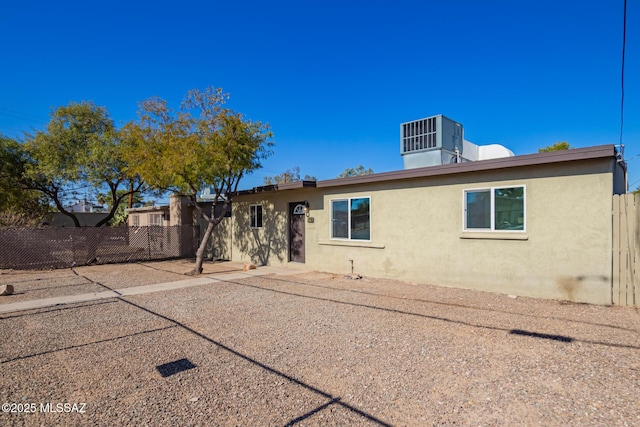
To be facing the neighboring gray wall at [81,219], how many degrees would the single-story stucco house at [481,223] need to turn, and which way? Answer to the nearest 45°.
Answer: approximately 90° to its right

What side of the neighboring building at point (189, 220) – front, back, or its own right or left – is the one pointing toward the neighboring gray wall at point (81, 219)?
right

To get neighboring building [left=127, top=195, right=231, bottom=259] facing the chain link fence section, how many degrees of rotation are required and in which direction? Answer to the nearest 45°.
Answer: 0° — it already faces it

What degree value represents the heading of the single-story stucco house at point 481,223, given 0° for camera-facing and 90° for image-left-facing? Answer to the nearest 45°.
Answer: approximately 45°

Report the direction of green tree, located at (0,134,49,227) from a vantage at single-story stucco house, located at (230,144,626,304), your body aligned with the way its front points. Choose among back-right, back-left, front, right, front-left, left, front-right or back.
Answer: front-right

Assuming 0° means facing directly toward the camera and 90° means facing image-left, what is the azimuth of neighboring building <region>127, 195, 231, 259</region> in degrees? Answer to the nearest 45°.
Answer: approximately 45°

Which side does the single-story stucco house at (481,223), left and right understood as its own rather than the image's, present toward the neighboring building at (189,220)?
right

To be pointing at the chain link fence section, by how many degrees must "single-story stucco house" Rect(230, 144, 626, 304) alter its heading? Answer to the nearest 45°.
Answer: approximately 45° to its right

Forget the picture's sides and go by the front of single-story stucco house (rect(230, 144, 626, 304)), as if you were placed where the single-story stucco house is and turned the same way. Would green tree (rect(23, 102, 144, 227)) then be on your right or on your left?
on your right

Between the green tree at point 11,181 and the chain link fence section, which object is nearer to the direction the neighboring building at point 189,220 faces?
the chain link fence section
